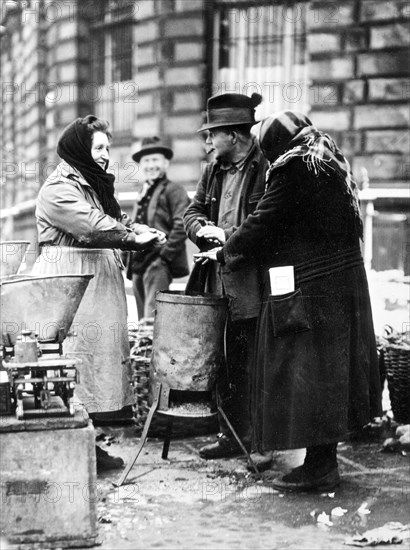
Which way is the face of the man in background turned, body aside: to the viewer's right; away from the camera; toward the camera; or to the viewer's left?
toward the camera

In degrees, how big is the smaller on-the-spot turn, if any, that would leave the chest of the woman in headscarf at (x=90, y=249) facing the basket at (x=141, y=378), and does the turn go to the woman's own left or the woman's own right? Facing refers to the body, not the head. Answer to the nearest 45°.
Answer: approximately 90° to the woman's own left

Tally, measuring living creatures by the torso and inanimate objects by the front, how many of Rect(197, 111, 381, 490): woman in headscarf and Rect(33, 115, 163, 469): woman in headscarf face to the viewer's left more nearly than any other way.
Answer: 1

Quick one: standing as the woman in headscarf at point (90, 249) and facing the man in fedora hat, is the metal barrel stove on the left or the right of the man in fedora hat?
right

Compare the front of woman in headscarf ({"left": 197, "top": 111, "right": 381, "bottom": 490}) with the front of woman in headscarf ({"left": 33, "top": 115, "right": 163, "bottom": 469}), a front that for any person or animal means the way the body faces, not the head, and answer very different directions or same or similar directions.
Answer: very different directions

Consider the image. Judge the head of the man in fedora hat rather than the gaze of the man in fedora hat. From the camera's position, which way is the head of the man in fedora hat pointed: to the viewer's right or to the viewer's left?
to the viewer's left

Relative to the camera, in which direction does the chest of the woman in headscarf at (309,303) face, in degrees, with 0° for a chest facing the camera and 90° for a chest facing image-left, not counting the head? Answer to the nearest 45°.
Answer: approximately 90°

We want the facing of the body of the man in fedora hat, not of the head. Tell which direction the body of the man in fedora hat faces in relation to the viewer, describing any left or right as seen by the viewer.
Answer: facing the viewer and to the left of the viewer

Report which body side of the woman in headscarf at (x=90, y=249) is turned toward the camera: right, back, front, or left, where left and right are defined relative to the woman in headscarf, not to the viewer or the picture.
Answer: right
